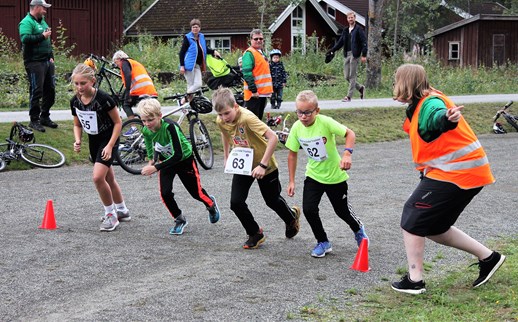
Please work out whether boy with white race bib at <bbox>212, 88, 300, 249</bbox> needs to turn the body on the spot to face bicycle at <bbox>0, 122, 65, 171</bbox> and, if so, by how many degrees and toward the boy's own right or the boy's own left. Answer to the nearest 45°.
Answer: approximately 90° to the boy's own right

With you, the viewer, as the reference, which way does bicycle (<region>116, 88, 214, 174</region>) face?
facing to the right of the viewer

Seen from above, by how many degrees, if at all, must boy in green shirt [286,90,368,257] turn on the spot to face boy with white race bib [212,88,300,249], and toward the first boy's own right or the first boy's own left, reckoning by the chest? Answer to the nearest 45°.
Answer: approximately 90° to the first boy's own right

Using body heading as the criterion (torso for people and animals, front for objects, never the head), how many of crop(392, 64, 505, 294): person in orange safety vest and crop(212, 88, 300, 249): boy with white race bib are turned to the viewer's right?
0

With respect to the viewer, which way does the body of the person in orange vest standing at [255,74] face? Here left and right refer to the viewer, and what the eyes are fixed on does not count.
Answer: facing the viewer and to the right of the viewer

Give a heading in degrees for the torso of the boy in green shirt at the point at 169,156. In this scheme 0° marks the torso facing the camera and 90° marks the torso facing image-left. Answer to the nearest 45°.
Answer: approximately 45°

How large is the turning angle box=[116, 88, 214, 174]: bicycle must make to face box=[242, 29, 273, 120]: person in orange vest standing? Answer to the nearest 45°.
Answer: approximately 45° to its left

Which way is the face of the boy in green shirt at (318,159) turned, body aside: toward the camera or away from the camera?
toward the camera

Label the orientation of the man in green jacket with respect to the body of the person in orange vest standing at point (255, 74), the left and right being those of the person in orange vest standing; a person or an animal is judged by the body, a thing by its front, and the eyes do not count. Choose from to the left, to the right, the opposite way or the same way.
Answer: the same way

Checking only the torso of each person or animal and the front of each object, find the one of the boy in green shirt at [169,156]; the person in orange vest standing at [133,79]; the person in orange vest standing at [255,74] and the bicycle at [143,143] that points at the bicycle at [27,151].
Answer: the person in orange vest standing at [133,79]

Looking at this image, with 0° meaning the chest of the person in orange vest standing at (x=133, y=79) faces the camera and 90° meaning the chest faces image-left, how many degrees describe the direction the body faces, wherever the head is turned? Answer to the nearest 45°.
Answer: approximately 90°

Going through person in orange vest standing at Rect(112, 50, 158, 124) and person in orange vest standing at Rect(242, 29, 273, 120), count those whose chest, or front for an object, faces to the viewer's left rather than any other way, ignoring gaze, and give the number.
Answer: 1
